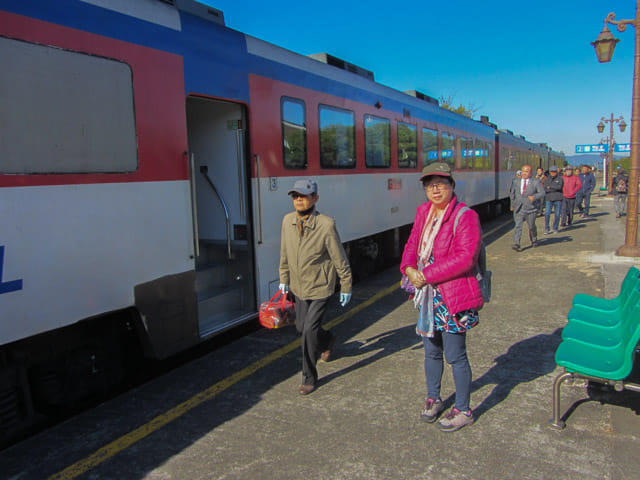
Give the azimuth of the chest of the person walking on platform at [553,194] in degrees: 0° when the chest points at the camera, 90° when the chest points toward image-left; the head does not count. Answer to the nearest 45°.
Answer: approximately 0°

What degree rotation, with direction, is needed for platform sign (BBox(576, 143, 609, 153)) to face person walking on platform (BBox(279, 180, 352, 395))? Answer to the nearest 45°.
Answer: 0° — it already faces them

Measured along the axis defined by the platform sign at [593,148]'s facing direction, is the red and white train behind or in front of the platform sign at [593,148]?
in front

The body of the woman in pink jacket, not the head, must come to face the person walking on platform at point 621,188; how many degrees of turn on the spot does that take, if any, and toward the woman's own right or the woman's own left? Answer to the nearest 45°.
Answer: approximately 135° to the woman's own right

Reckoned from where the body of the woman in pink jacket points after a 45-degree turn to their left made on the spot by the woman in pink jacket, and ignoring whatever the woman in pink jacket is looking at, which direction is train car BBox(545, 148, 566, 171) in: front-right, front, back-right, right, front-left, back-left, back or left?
back

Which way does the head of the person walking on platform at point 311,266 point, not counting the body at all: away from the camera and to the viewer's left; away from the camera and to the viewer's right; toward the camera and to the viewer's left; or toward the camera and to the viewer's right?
toward the camera and to the viewer's left

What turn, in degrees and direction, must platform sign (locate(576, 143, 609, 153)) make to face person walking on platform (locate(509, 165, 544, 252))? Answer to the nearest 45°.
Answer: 0° — it already faces them

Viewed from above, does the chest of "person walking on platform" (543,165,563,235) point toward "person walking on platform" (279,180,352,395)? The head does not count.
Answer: yes

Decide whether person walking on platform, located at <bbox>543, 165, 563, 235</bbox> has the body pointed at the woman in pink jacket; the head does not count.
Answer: yes

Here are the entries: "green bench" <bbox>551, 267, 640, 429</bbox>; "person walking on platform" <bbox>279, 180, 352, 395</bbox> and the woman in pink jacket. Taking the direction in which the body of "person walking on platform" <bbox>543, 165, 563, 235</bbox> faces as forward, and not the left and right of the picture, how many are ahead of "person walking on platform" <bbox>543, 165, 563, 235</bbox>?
3

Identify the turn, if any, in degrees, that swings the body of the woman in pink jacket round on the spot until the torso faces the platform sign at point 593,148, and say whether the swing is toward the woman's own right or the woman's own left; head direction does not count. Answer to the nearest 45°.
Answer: approximately 135° to the woman's own right

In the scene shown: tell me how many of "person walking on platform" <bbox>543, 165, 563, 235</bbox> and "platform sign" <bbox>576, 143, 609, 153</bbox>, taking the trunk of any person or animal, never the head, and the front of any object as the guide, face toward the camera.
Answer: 2

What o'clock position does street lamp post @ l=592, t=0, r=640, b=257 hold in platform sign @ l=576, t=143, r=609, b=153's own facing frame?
The street lamp post is roughly at 12 o'clock from the platform sign.

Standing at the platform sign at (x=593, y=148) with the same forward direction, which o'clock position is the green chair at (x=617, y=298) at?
The green chair is roughly at 12 o'clock from the platform sign.

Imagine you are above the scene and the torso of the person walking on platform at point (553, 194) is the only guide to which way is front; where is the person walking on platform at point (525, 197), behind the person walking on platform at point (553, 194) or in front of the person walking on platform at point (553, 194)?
in front

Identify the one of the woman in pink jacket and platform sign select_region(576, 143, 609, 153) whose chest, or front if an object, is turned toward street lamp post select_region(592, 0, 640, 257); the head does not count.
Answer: the platform sign
